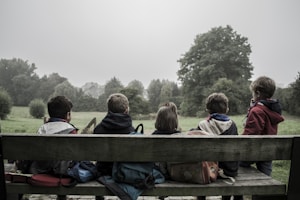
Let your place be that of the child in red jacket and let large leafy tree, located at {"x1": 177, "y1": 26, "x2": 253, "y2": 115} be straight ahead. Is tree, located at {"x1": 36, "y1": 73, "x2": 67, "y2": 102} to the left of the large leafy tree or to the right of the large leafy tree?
left

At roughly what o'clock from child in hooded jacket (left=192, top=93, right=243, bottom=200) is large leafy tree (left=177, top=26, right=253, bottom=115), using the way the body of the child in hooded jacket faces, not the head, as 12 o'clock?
The large leafy tree is roughly at 12 o'clock from the child in hooded jacket.

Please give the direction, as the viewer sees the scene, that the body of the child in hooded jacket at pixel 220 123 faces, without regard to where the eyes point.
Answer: away from the camera

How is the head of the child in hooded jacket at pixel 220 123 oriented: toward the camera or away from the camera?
away from the camera

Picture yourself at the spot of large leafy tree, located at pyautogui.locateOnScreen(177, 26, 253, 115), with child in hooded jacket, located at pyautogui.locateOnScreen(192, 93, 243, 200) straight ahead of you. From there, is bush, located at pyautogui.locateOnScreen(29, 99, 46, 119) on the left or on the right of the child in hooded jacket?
right

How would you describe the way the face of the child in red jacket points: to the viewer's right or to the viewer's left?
to the viewer's left

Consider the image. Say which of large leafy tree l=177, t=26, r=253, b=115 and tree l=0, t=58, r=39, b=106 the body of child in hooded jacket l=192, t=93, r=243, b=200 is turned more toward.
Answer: the large leafy tree

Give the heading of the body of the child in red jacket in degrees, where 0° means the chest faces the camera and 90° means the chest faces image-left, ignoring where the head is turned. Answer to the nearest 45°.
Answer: approximately 135°

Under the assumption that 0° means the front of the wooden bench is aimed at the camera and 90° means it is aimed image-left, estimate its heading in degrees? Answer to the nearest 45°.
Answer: approximately 180°
